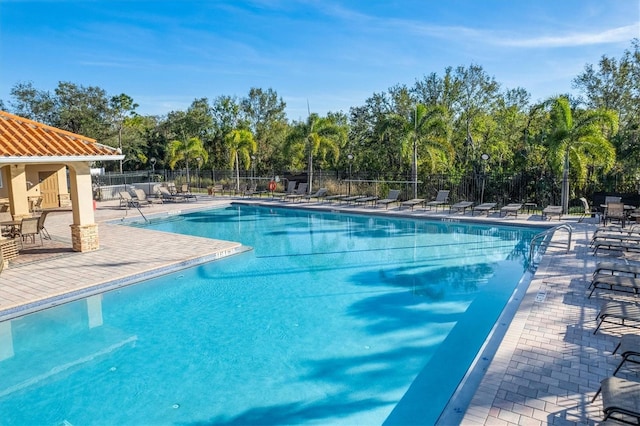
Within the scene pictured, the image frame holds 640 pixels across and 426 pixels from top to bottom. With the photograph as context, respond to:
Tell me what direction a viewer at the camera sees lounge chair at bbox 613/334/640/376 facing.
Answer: facing to the left of the viewer

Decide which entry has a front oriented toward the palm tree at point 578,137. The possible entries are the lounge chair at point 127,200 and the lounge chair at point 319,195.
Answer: the lounge chair at point 127,200

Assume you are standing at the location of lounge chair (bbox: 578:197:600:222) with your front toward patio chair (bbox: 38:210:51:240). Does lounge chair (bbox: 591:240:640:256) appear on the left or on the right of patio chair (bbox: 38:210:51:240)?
left

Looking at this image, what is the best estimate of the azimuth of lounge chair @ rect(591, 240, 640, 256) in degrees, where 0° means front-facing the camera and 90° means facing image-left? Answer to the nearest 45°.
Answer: approximately 90°

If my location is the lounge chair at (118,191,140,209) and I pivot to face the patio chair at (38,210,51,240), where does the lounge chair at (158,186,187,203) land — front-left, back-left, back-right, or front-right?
back-left

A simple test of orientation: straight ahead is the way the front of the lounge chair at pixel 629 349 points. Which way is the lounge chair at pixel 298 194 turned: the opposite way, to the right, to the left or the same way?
to the left

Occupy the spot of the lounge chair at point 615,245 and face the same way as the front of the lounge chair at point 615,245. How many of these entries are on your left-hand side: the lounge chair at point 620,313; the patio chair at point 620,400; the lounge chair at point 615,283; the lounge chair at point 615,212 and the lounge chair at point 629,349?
4

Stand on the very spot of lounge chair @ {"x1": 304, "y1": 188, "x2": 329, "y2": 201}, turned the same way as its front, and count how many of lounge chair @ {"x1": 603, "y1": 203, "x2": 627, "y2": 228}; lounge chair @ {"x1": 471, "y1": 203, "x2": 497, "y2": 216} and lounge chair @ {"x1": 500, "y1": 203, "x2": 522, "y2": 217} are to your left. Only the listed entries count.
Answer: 3

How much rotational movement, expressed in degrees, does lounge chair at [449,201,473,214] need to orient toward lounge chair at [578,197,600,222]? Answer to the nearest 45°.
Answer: approximately 135° to its left

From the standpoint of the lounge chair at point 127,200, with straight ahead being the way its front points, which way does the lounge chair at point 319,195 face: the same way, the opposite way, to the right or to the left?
to the right

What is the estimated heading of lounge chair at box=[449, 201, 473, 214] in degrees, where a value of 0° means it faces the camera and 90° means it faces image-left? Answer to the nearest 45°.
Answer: approximately 45°

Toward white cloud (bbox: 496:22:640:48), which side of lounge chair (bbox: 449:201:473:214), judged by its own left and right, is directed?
back
